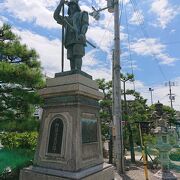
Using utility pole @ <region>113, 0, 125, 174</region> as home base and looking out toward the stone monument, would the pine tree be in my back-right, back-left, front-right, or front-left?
front-right

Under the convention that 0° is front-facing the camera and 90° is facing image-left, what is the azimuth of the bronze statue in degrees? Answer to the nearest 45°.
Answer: approximately 45°

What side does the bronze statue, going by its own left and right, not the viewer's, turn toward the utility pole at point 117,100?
back

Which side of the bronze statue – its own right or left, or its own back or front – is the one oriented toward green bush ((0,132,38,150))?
right

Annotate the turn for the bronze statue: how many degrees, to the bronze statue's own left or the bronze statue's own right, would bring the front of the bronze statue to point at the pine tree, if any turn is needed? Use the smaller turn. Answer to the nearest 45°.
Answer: approximately 90° to the bronze statue's own right
